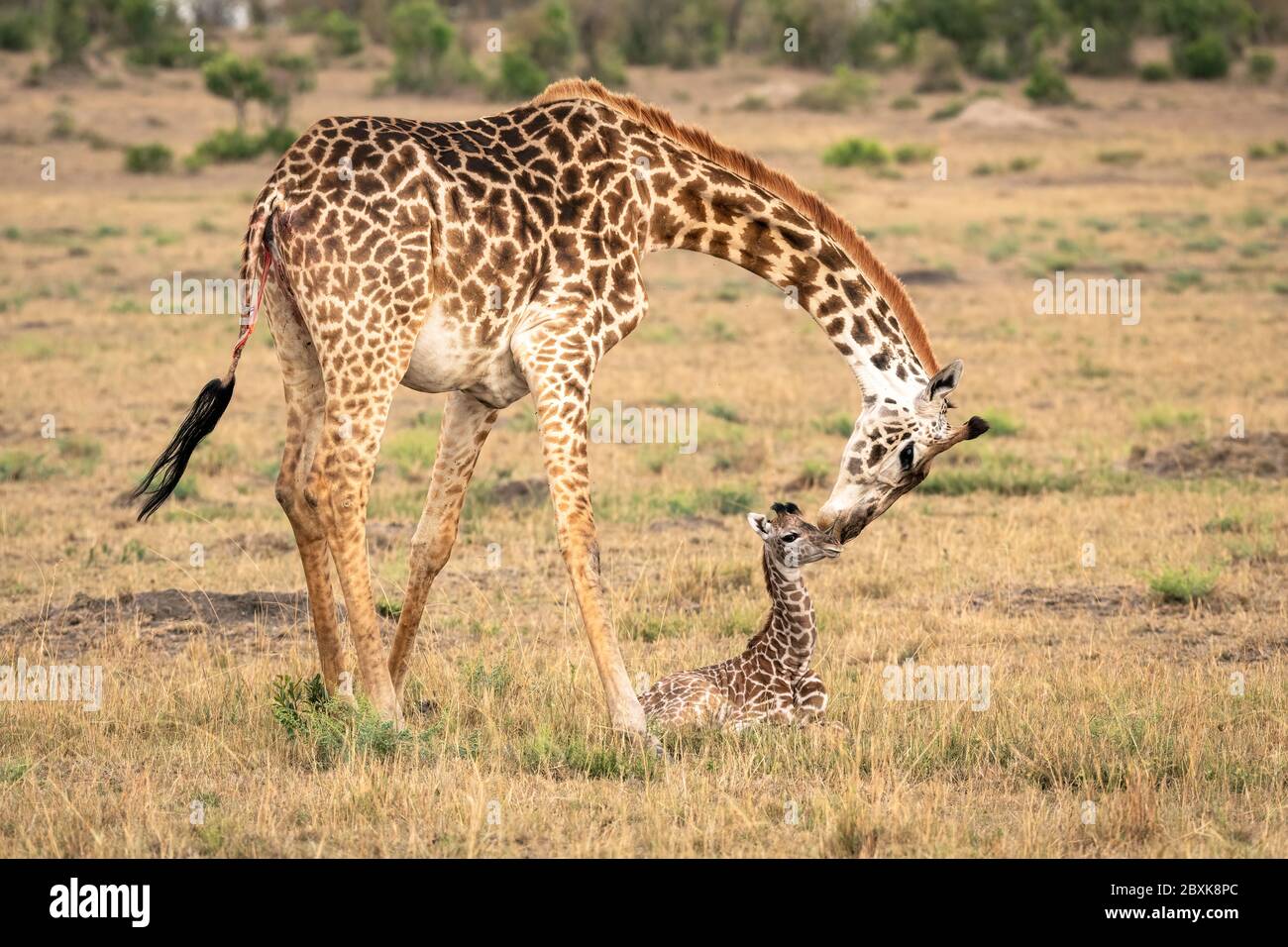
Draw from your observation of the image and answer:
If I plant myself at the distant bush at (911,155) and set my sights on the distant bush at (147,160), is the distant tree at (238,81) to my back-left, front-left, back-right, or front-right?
front-right

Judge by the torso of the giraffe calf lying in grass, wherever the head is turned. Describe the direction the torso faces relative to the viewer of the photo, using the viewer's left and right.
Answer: facing to the right of the viewer

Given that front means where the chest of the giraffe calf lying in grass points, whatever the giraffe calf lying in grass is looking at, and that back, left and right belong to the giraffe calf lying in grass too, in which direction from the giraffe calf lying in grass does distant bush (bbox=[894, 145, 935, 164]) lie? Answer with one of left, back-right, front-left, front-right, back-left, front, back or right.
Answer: left

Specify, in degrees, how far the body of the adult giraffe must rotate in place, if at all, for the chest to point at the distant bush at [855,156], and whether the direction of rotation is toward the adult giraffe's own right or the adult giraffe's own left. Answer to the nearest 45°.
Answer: approximately 90° to the adult giraffe's own left

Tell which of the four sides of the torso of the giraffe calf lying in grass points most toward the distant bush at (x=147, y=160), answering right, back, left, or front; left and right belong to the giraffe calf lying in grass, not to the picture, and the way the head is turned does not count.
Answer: left

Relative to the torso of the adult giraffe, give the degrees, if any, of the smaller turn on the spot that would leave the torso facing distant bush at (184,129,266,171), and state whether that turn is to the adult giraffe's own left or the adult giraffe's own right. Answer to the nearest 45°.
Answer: approximately 90° to the adult giraffe's own left

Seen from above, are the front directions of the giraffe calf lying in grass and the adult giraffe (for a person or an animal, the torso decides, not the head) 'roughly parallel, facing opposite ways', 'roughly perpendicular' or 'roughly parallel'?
roughly parallel

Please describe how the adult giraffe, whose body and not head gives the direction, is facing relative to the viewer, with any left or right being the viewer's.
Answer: facing to the right of the viewer

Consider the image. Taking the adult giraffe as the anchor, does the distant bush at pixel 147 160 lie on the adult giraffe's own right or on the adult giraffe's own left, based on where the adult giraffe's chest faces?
on the adult giraffe's own left

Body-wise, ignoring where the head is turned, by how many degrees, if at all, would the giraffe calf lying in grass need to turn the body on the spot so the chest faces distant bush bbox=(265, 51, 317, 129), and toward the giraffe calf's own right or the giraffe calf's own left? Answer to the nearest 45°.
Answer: approximately 90° to the giraffe calf's own left
